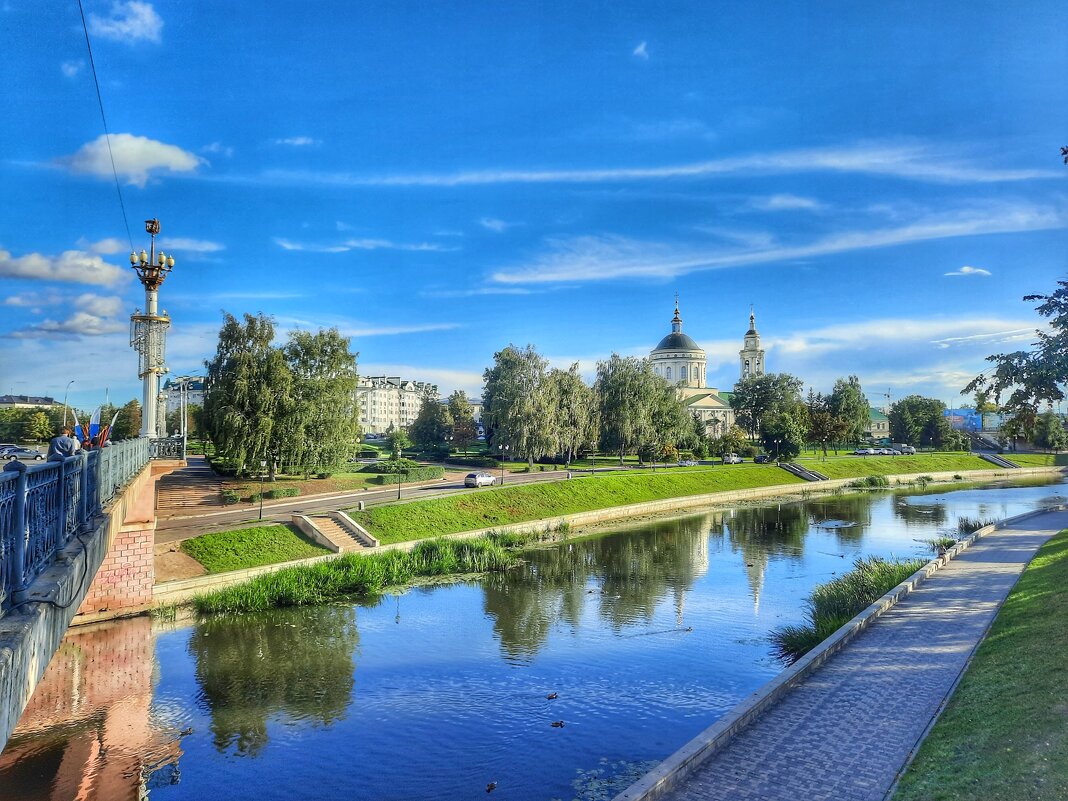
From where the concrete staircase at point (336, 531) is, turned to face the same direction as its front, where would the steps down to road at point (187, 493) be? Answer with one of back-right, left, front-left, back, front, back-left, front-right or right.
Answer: back

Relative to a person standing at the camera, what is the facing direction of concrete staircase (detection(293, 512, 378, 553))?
facing the viewer and to the right of the viewer

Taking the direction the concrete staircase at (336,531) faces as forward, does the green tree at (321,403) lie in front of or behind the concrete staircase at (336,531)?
behind

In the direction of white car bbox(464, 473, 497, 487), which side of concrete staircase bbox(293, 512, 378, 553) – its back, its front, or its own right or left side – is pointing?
left
